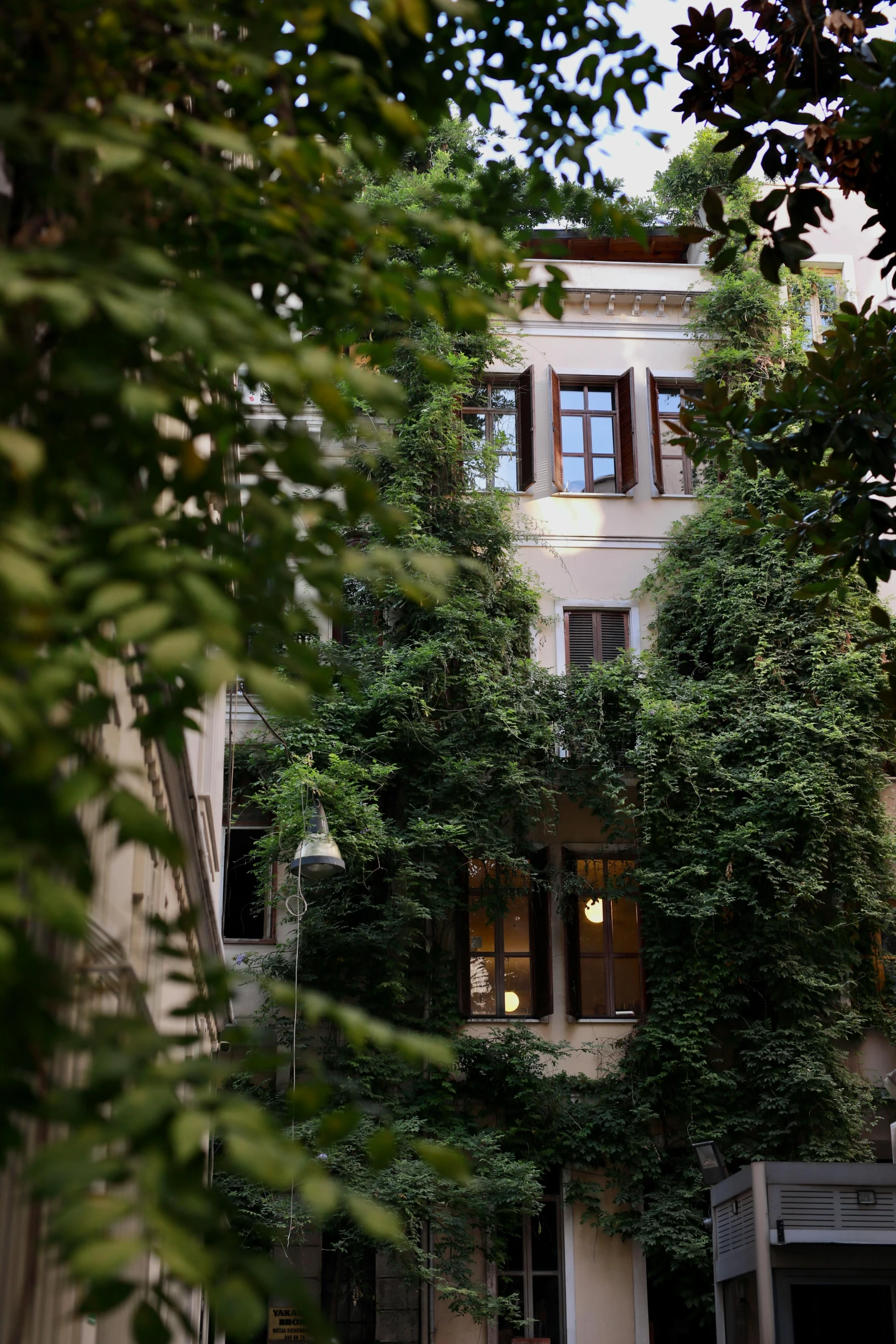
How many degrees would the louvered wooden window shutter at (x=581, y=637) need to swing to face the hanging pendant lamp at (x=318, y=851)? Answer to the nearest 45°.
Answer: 0° — it already faces it

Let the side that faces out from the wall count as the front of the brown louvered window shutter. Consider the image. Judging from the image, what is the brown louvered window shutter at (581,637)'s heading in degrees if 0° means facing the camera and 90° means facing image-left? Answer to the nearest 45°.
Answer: approximately 0°
